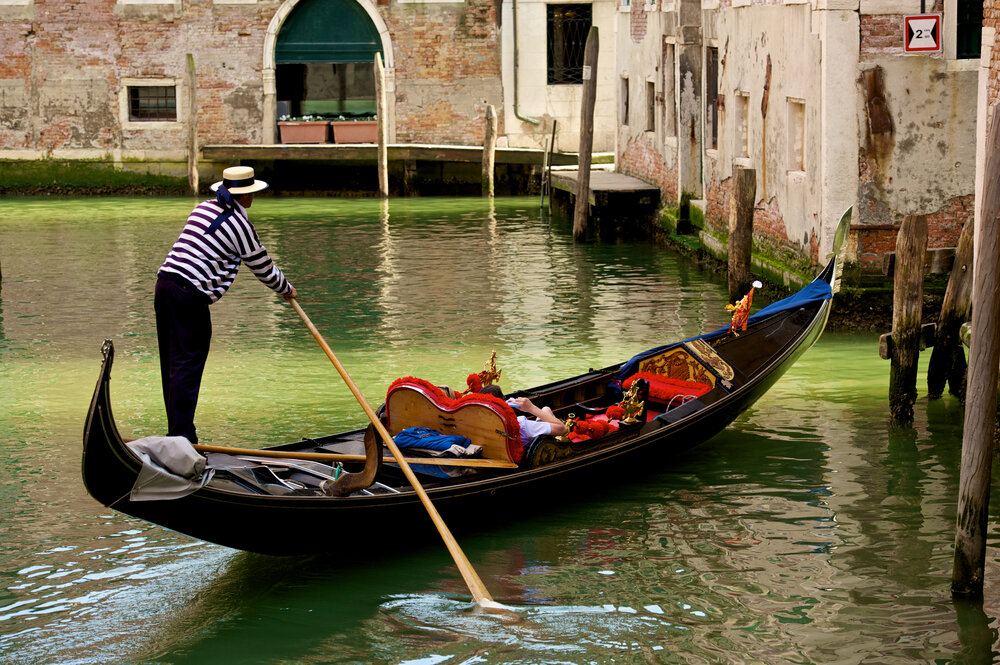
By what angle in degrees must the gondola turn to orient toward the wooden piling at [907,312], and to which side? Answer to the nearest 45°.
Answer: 0° — it already faces it

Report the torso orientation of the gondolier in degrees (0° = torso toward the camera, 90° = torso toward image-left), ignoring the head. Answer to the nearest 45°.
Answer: approximately 225°

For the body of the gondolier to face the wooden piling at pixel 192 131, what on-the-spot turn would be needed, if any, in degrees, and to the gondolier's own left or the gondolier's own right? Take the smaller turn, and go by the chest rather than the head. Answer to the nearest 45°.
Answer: approximately 45° to the gondolier's own left

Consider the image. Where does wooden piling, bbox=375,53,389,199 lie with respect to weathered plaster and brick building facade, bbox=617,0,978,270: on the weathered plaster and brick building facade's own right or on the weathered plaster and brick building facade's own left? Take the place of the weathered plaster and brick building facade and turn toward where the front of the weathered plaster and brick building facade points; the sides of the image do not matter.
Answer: on the weathered plaster and brick building facade's own right

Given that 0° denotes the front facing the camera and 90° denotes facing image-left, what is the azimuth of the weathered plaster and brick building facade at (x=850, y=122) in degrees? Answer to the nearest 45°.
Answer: approximately 45°

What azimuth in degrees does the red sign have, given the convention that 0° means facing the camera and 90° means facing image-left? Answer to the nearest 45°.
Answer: approximately 0°

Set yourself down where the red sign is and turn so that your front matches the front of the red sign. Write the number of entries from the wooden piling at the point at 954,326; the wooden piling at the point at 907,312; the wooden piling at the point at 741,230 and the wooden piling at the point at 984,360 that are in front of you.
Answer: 3

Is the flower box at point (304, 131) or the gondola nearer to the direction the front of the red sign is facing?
the gondola

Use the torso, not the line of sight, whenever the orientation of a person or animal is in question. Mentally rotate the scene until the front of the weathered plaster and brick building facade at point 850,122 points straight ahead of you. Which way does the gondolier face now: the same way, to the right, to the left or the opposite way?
the opposite way
